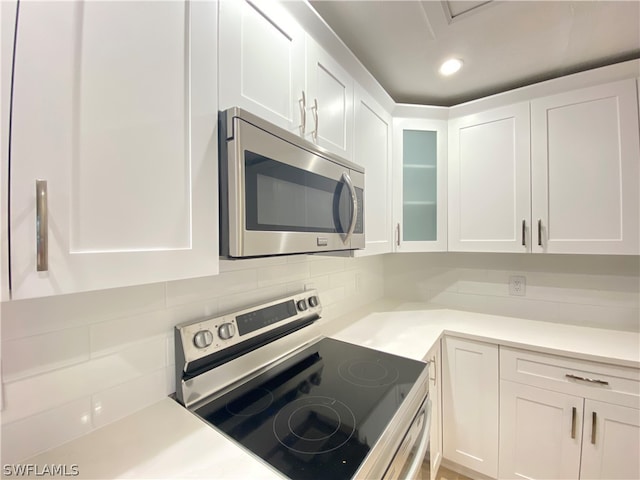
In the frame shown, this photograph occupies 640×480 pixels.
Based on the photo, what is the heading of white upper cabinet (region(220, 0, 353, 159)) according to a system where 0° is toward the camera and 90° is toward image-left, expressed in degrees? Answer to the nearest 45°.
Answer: approximately 315°

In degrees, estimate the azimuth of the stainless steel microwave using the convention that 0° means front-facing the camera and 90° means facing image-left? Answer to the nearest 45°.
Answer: approximately 315°

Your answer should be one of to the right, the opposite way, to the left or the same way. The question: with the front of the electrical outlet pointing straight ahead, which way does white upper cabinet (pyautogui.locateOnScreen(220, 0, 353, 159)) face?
to the left

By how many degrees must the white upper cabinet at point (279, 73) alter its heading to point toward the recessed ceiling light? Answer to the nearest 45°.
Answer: approximately 90° to its left

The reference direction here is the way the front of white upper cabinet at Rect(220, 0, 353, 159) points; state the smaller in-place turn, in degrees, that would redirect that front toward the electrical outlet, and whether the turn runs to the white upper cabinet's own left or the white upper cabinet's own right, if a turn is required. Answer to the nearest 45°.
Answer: approximately 90° to the white upper cabinet's own left

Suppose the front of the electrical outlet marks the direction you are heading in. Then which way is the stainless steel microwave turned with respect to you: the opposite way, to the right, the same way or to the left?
to the left
